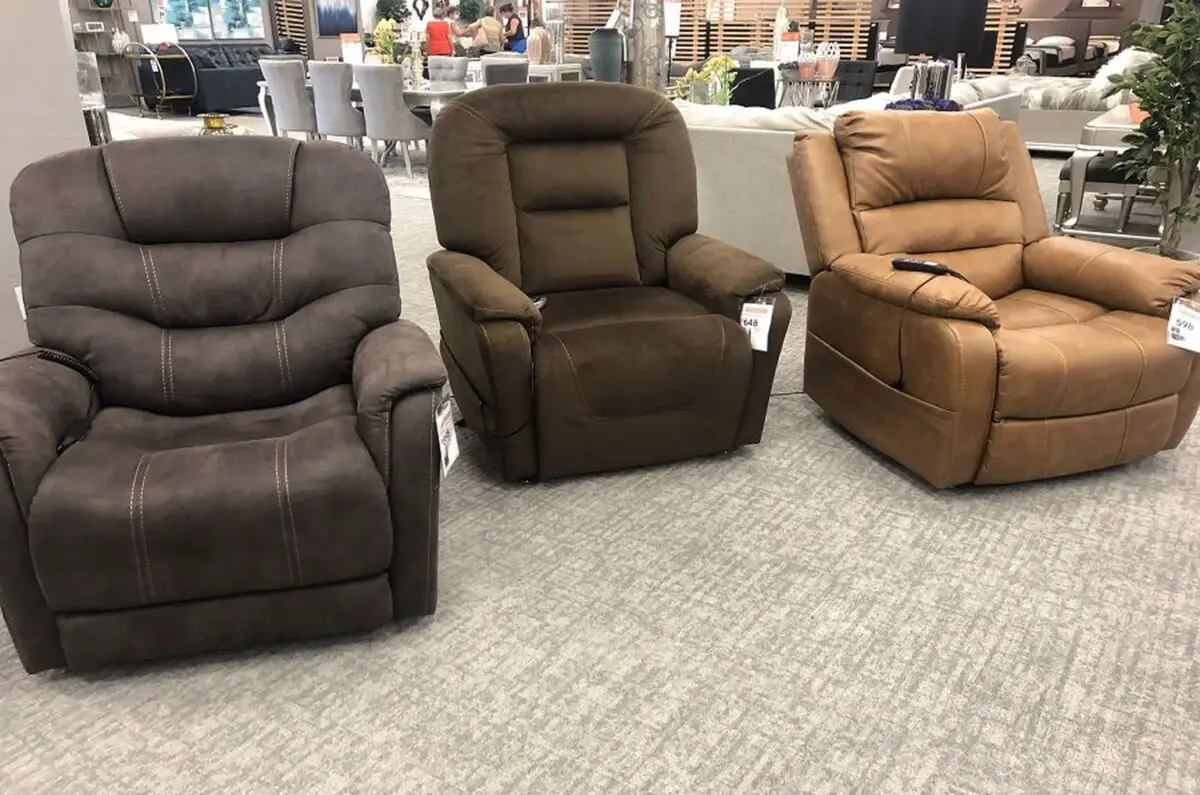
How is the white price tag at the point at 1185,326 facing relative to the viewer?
toward the camera

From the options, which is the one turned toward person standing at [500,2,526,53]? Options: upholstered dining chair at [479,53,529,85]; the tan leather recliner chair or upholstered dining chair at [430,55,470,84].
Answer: upholstered dining chair at [479,53,529,85]

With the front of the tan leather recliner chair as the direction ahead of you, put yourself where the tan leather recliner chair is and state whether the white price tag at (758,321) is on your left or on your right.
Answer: on your right

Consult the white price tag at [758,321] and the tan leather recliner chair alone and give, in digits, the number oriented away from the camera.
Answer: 0

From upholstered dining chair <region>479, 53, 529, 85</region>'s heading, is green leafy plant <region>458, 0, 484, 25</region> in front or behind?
in front

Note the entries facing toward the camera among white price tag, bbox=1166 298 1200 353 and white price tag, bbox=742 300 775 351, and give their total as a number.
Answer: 2

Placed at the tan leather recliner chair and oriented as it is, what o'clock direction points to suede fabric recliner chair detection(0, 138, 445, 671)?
The suede fabric recliner chair is roughly at 3 o'clock from the tan leather recliner chair.

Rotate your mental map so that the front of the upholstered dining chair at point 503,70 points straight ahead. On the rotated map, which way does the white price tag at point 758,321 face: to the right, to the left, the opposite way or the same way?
the opposite way

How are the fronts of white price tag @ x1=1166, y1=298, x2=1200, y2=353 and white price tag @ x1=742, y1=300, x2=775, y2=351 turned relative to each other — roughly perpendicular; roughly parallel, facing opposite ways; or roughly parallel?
roughly parallel

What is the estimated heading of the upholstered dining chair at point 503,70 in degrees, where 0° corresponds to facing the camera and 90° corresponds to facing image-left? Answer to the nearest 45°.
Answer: approximately 180°

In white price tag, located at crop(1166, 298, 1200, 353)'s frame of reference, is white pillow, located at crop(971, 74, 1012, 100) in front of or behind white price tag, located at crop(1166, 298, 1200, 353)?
behind

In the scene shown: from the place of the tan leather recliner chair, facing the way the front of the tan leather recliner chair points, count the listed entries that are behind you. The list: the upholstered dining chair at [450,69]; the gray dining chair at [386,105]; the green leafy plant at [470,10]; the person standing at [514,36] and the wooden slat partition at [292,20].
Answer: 5

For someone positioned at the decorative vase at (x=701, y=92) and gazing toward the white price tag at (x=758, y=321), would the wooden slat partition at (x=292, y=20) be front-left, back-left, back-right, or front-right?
back-right

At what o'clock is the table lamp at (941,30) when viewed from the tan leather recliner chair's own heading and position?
The table lamp is roughly at 7 o'clock from the tan leather recliner chair.

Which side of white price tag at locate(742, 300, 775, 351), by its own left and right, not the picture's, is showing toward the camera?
front
